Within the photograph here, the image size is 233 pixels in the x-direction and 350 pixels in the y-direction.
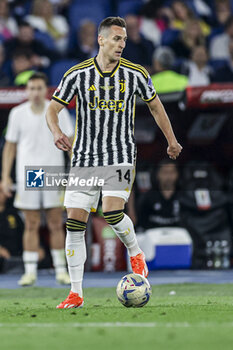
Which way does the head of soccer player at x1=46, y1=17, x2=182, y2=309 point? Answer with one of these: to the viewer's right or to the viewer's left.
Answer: to the viewer's right

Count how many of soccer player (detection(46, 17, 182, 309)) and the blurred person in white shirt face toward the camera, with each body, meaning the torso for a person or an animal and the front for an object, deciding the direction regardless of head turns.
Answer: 2

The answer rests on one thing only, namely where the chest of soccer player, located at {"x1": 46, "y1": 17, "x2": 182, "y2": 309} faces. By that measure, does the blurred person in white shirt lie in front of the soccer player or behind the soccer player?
behind

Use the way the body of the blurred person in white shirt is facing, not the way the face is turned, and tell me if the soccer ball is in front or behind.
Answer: in front

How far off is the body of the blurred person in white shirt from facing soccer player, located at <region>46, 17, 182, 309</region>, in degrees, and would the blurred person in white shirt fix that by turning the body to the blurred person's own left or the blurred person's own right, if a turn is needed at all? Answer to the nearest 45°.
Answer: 0° — they already face them

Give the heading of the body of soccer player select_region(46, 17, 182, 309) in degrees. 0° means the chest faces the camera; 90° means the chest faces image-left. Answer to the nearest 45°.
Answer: approximately 0°

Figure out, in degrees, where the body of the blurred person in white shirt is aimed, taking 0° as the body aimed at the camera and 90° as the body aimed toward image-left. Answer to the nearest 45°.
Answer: approximately 0°
